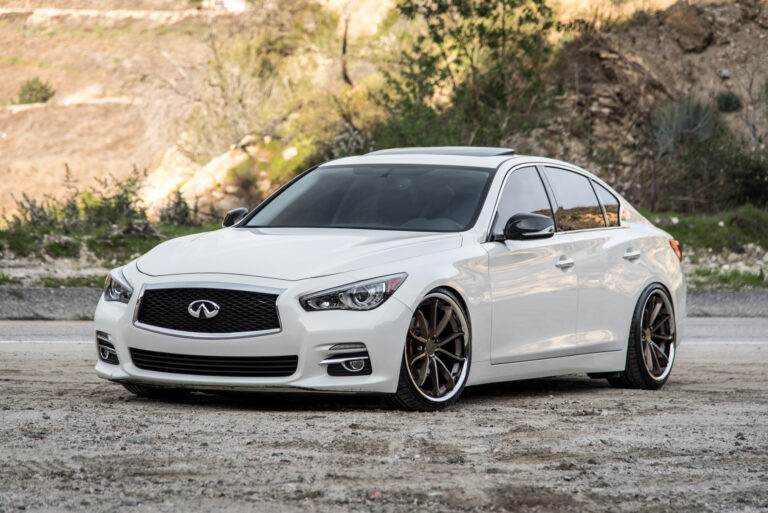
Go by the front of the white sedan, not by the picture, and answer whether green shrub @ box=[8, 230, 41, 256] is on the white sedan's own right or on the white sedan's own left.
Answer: on the white sedan's own right

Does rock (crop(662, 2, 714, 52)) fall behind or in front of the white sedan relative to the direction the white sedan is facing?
behind

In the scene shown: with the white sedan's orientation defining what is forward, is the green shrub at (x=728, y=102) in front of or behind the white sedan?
behind

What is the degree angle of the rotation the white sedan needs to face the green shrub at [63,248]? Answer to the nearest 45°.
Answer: approximately 90° to its right

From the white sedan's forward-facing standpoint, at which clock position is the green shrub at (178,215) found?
The green shrub is roughly at 4 o'clock from the white sedan.

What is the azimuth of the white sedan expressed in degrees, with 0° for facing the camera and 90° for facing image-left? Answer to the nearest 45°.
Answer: approximately 45°
